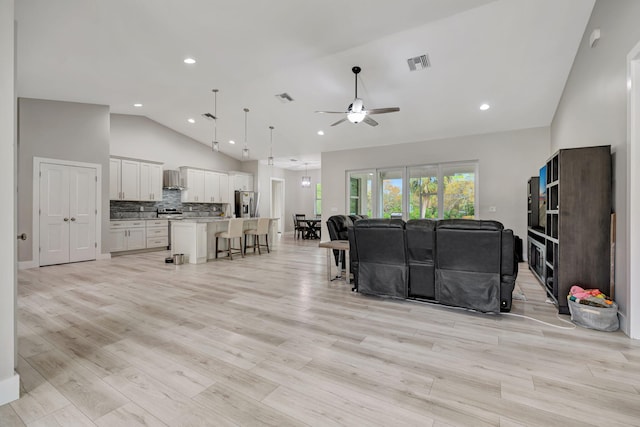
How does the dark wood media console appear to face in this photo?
to the viewer's left

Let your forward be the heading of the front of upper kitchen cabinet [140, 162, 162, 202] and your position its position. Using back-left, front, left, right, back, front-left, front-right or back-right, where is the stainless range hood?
left

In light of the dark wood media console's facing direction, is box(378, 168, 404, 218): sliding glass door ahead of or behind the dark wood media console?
ahead

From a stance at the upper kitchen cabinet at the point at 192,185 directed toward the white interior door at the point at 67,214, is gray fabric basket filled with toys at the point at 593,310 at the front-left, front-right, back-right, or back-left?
front-left

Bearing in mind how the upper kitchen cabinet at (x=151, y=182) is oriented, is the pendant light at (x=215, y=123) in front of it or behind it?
in front

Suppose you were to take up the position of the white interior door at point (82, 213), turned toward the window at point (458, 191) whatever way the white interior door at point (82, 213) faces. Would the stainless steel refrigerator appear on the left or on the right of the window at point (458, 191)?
left

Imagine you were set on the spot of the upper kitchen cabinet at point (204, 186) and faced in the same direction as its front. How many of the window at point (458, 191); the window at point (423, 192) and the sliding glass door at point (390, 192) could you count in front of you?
3

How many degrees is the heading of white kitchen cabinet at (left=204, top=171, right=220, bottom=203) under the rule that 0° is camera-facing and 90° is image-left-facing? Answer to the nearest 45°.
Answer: approximately 315°

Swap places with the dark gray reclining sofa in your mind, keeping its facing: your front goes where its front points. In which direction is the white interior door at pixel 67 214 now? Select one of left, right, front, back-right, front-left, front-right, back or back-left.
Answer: left

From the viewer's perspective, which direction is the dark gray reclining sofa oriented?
away from the camera

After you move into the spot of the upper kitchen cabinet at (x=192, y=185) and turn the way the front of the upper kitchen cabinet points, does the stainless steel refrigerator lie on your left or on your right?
on your left

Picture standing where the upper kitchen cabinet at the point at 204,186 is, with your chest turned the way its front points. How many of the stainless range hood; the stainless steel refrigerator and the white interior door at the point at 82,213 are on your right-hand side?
2

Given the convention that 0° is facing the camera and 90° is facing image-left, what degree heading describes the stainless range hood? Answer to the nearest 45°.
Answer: approximately 315°
